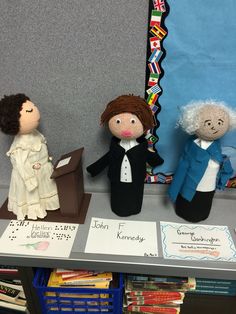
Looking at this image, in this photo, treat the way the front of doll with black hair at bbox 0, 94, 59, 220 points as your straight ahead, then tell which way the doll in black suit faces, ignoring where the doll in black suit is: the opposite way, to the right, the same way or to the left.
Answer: to the right

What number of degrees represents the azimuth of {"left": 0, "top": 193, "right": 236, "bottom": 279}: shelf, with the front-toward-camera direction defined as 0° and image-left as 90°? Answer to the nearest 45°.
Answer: approximately 0°

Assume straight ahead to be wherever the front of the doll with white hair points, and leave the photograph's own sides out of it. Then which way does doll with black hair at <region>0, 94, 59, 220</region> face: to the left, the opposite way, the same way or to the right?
to the left

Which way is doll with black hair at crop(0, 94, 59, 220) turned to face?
to the viewer's right

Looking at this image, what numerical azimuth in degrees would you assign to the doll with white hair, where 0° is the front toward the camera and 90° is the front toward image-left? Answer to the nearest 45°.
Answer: approximately 315°
